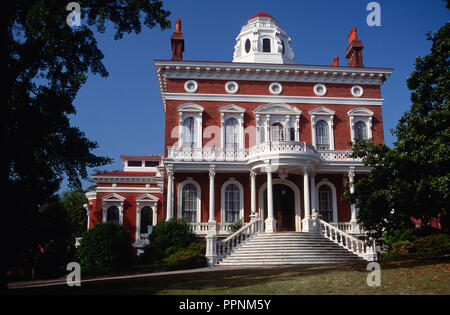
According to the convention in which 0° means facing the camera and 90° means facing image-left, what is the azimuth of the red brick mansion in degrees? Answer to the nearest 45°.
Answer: approximately 0°

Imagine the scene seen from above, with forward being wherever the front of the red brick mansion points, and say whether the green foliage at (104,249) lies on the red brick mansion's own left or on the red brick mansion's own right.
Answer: on the red brick mansion's own right

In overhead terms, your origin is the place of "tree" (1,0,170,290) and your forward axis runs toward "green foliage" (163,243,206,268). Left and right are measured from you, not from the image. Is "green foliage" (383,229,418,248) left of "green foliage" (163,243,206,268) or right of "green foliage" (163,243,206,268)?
right

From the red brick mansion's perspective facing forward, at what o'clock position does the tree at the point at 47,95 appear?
The tree is roughly at 1 o'clock from the red brick mansion.

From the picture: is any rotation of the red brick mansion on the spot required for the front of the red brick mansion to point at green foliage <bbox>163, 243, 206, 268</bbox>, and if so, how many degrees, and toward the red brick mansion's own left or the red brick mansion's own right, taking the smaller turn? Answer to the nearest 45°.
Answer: approximately 45° to the red brick mansion's own right

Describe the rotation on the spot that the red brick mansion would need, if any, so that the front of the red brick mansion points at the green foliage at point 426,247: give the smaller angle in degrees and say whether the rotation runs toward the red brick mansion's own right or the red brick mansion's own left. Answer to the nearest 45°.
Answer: approximately 45° to the red brick mansion's own left

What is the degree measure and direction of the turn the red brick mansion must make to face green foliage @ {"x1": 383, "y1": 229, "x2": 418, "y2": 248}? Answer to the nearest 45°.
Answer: approximately 45° to its left

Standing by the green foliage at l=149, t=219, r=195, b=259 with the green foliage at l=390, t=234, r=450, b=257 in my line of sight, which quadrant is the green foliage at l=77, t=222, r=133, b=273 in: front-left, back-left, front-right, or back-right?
back-right
